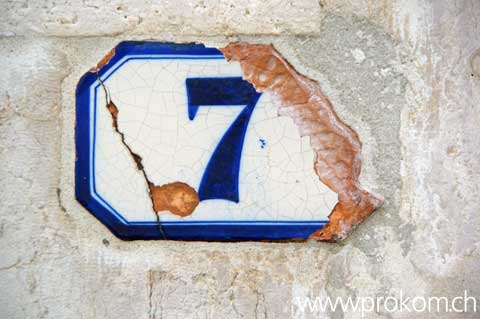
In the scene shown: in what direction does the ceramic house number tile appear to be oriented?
toward the camera
